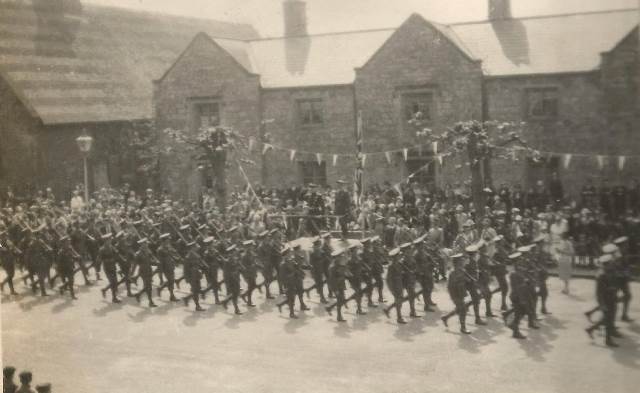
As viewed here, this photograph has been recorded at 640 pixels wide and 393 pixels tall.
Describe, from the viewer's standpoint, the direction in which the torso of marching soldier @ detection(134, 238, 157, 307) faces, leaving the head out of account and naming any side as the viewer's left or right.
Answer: facing to the right of the viewer

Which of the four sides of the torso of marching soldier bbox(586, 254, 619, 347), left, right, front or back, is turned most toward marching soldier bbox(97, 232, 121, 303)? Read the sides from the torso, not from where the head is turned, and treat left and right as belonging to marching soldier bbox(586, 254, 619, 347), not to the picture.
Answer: back

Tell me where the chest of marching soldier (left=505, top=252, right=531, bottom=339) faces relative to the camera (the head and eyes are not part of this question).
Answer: to the viewer's right

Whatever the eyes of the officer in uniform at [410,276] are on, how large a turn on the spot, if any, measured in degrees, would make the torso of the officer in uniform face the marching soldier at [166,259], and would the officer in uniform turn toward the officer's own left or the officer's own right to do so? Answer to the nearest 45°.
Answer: approximately 180°

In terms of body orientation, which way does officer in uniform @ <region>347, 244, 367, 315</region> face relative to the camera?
to the viewer's right

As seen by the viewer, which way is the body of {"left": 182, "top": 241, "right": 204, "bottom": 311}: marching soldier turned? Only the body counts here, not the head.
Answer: to the viewer's right

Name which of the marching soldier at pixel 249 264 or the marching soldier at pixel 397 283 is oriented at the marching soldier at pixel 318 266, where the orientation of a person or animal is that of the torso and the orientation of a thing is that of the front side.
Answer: the marching soldier at pixel 249 264
